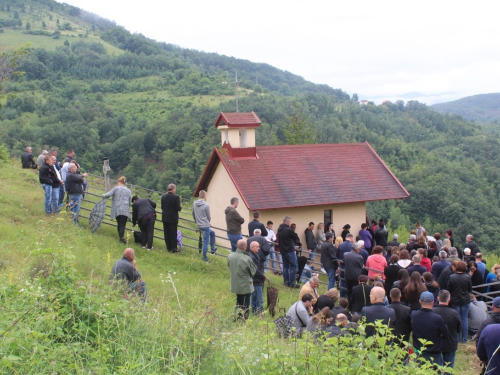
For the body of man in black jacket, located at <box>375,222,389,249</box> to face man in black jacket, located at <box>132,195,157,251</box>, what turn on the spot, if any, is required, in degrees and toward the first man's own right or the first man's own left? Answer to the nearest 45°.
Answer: approximately 135° to the first man's own left

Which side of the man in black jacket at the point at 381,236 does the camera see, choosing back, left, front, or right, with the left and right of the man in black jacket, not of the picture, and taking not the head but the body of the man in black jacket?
back

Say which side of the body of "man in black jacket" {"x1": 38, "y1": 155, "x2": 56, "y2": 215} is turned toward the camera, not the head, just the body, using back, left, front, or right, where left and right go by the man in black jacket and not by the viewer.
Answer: right

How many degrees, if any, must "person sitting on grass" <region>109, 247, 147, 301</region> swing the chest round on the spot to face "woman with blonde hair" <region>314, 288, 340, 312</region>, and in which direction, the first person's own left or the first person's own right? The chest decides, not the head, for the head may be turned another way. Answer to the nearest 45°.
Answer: approximately 45° to the first person's own right

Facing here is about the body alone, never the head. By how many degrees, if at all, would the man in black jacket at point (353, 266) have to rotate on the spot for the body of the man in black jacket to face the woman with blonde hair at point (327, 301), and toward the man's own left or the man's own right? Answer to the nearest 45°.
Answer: approximately 135° to the man's own right

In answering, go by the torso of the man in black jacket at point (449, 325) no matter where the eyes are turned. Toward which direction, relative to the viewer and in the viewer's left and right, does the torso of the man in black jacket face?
facing away from the viewer

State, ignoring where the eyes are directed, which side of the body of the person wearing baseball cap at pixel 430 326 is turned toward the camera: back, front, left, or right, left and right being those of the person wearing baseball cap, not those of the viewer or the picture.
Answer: back
